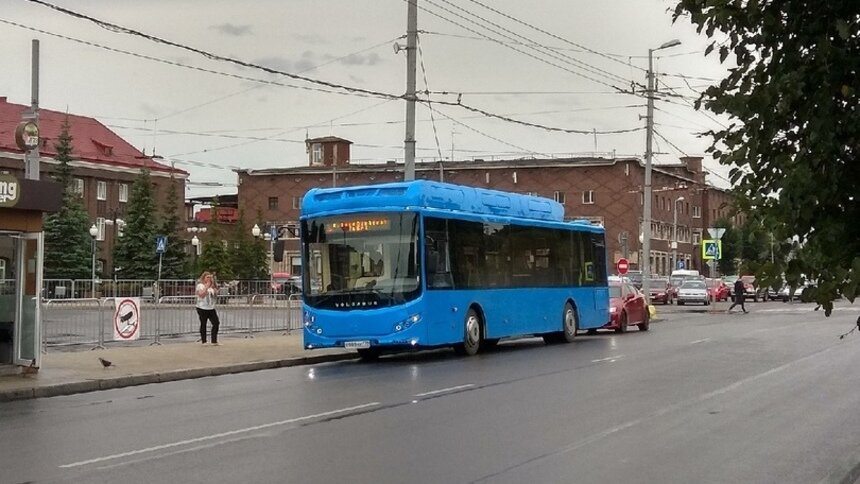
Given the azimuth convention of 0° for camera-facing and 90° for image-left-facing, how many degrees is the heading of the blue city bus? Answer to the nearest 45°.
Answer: approximately 45°

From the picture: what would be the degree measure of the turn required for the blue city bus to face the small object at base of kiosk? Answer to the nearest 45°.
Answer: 0° — it already faces it

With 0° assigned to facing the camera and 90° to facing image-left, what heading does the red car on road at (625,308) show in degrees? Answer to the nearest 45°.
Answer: approximately 45°

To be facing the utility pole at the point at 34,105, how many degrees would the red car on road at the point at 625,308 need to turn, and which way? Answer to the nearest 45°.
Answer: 0° — it already faces it

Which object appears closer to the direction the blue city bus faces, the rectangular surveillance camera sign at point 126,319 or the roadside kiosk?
the roadside kiosk

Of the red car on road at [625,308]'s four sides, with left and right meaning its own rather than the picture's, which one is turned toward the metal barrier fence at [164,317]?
front

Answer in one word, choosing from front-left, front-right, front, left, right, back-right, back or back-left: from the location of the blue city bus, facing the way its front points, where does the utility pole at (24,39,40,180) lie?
front-right

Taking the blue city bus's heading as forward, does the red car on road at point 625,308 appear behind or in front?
behind

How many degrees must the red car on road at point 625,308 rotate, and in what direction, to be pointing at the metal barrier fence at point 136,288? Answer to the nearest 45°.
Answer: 0° — it already faces it

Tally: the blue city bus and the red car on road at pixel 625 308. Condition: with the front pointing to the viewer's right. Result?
0

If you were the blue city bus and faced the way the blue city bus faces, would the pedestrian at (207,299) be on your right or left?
on your right

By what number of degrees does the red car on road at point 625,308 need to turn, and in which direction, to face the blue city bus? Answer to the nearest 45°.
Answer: approximately 45° to its left

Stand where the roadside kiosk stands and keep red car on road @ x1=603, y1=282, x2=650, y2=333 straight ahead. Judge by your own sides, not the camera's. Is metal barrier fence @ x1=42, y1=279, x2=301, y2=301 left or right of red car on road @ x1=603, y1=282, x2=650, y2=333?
left

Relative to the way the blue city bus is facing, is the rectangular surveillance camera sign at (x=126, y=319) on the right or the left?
on its right
